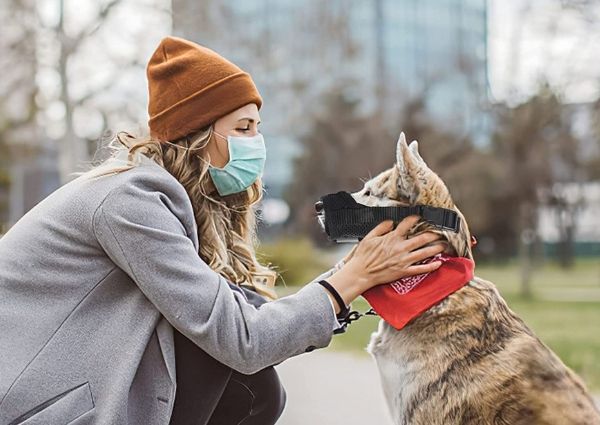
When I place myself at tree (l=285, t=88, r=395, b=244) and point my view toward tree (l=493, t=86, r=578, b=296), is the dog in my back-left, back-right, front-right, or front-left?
front-right

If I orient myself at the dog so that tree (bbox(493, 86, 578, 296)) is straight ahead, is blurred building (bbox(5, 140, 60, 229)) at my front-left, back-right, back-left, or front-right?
front-left

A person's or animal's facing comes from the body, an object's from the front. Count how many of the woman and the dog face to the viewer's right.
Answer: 1

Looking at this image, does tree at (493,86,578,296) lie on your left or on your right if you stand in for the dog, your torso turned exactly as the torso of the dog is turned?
on your right

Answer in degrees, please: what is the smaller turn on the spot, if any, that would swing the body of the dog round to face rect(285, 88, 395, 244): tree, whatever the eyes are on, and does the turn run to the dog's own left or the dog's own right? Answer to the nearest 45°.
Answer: approximately 90° to the dog's own right

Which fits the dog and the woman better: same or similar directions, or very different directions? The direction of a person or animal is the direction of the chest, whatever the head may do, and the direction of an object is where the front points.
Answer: very different directions

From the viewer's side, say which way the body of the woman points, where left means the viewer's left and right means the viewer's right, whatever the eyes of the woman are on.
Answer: facing to the right of the viewer

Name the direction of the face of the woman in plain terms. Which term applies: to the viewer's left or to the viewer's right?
to the viewer's right

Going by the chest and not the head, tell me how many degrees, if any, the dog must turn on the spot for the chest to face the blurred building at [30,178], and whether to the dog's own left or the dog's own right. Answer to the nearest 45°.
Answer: approximately 45° to the dog's own right

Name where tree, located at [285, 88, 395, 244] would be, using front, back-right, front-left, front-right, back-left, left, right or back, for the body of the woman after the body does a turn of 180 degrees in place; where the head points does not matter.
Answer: right

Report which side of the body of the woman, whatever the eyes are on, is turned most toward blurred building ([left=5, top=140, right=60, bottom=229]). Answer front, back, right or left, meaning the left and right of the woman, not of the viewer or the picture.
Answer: left

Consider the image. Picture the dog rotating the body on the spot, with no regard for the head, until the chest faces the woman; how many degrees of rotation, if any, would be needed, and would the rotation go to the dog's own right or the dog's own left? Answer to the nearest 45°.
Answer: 0° — it already faces them

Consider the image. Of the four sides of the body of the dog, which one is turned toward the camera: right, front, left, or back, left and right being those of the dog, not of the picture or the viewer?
left
